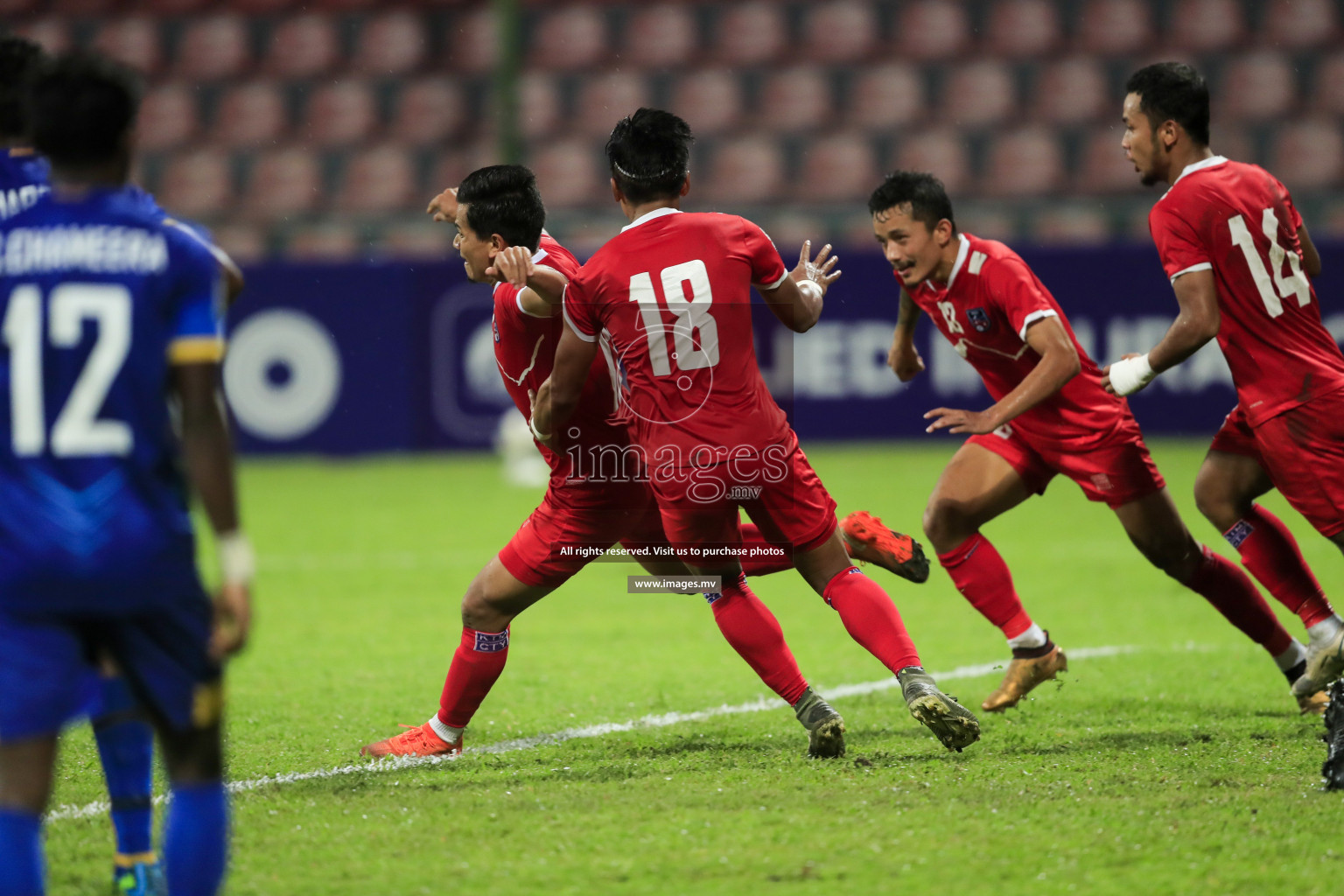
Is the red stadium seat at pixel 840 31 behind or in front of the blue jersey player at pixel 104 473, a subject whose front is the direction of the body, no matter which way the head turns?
in front

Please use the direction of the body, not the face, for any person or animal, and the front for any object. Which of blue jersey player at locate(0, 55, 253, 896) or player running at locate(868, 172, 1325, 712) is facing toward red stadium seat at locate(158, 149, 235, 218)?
the blue jersey player

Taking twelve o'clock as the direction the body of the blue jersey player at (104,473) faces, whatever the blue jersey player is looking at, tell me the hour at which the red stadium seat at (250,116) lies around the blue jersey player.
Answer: The red stadium seat is roughly at 12 o'clock from the blue jersey player.

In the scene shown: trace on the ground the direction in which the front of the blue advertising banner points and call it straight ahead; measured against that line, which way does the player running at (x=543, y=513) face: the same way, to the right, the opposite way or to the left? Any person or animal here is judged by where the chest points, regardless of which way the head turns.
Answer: to the right

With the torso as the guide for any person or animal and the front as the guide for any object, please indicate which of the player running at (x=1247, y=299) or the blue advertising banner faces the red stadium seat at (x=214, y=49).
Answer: the player running

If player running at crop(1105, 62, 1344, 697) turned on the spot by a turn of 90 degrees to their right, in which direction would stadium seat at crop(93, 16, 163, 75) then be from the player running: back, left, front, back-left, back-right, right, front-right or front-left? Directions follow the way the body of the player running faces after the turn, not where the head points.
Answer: left

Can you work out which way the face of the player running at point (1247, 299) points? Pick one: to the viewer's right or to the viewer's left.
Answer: to the viewer's left

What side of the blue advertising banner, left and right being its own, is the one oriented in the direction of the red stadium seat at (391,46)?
back

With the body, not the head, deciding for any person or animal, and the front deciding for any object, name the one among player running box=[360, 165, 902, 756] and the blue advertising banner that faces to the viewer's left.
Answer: the player running

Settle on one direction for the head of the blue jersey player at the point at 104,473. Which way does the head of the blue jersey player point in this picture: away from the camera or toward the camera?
away from the camera

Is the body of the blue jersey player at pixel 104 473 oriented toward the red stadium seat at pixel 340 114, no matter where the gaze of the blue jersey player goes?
yes

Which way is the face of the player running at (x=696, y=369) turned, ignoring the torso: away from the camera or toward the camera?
away from the camera

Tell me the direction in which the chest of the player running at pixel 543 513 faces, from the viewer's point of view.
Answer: to the viewer's left

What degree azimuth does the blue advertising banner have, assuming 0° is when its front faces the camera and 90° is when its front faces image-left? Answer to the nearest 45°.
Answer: approximately 0°

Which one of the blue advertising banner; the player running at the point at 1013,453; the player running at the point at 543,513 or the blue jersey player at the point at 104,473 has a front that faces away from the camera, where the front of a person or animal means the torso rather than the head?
the blue jersey player

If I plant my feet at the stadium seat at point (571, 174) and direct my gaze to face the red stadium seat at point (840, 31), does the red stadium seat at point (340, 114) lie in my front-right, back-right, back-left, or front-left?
back-left

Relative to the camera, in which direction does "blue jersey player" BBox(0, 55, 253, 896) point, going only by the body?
away from the camera
